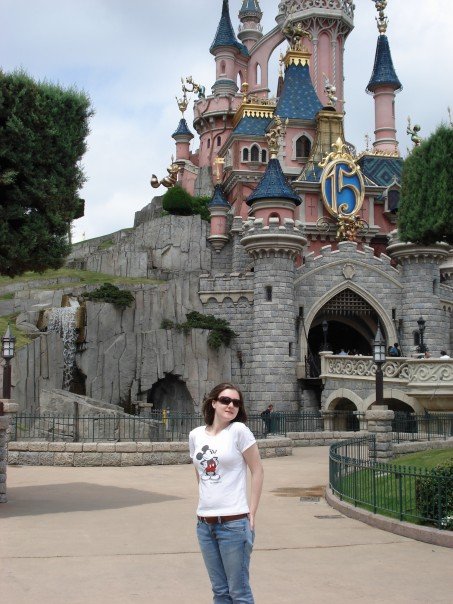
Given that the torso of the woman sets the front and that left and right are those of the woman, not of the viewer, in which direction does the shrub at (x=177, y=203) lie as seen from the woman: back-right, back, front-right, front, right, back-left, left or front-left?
back-right

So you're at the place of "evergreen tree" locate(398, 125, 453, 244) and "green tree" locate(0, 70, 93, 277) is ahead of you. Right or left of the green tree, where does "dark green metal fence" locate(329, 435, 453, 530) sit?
left

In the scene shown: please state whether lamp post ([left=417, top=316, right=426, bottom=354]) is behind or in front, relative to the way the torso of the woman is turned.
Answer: behind

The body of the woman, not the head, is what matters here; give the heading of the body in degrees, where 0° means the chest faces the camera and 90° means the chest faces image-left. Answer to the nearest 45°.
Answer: approximately 45°

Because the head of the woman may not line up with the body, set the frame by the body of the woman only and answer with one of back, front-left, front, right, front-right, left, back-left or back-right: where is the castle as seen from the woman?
back-right

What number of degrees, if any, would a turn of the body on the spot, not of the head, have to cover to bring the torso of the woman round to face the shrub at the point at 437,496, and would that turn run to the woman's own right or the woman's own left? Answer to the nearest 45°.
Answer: approximately 180°

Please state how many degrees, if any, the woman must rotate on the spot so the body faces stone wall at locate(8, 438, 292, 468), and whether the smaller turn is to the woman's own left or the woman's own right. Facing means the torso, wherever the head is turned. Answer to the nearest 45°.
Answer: approximately 135° to the woman's own right

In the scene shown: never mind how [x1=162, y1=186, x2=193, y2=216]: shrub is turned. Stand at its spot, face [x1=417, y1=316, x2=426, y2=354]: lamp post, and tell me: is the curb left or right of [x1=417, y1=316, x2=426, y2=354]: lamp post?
right

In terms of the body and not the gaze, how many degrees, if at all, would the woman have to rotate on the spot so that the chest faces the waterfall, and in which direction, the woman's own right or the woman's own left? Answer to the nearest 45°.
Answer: approximately 135° to the woman's own right
